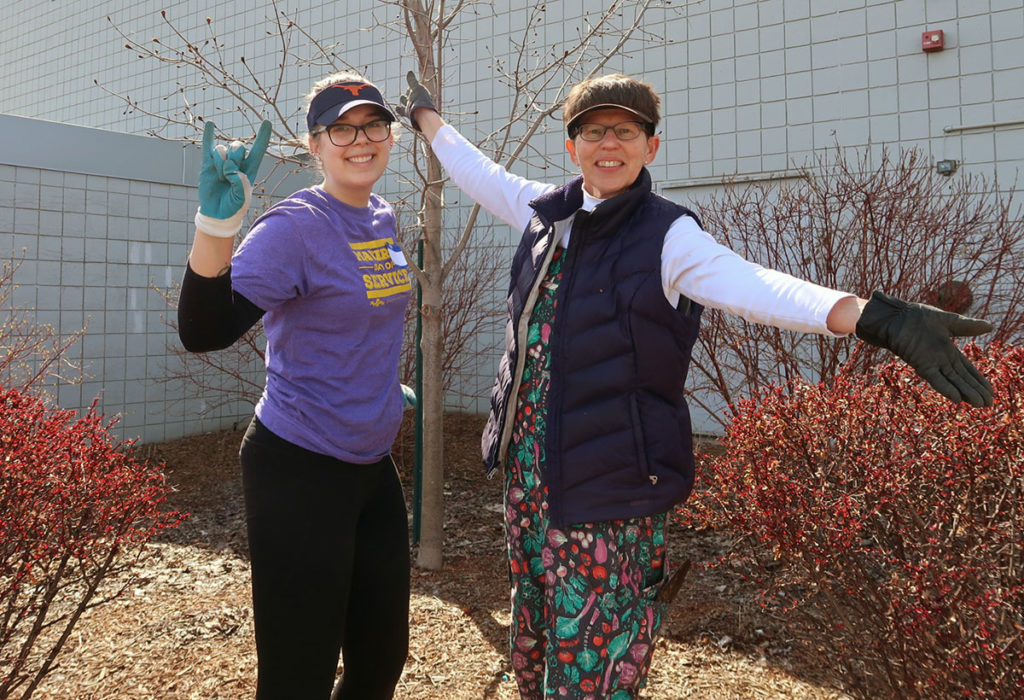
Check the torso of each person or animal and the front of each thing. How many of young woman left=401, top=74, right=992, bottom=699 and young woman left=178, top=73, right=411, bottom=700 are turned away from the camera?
0

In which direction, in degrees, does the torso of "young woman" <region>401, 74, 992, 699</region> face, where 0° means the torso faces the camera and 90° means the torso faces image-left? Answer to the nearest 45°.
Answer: approximately 45°

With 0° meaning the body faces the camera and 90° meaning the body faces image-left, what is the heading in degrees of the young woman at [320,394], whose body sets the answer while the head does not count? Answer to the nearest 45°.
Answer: approximately 315°

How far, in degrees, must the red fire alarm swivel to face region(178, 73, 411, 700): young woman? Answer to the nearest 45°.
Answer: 0° — it already faces them

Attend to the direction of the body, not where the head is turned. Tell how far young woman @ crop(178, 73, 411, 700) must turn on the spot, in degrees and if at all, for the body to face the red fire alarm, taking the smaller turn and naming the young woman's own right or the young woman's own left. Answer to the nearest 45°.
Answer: approximately 90° to the young woman's own left

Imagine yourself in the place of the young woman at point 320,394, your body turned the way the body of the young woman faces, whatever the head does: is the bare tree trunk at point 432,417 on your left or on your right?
on your left

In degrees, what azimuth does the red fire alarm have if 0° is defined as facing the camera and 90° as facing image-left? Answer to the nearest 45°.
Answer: approximately 0°

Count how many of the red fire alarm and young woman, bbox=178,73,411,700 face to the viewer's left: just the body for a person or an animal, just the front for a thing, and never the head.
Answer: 0

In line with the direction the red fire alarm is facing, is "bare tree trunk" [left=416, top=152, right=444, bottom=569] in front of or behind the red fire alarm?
in front
